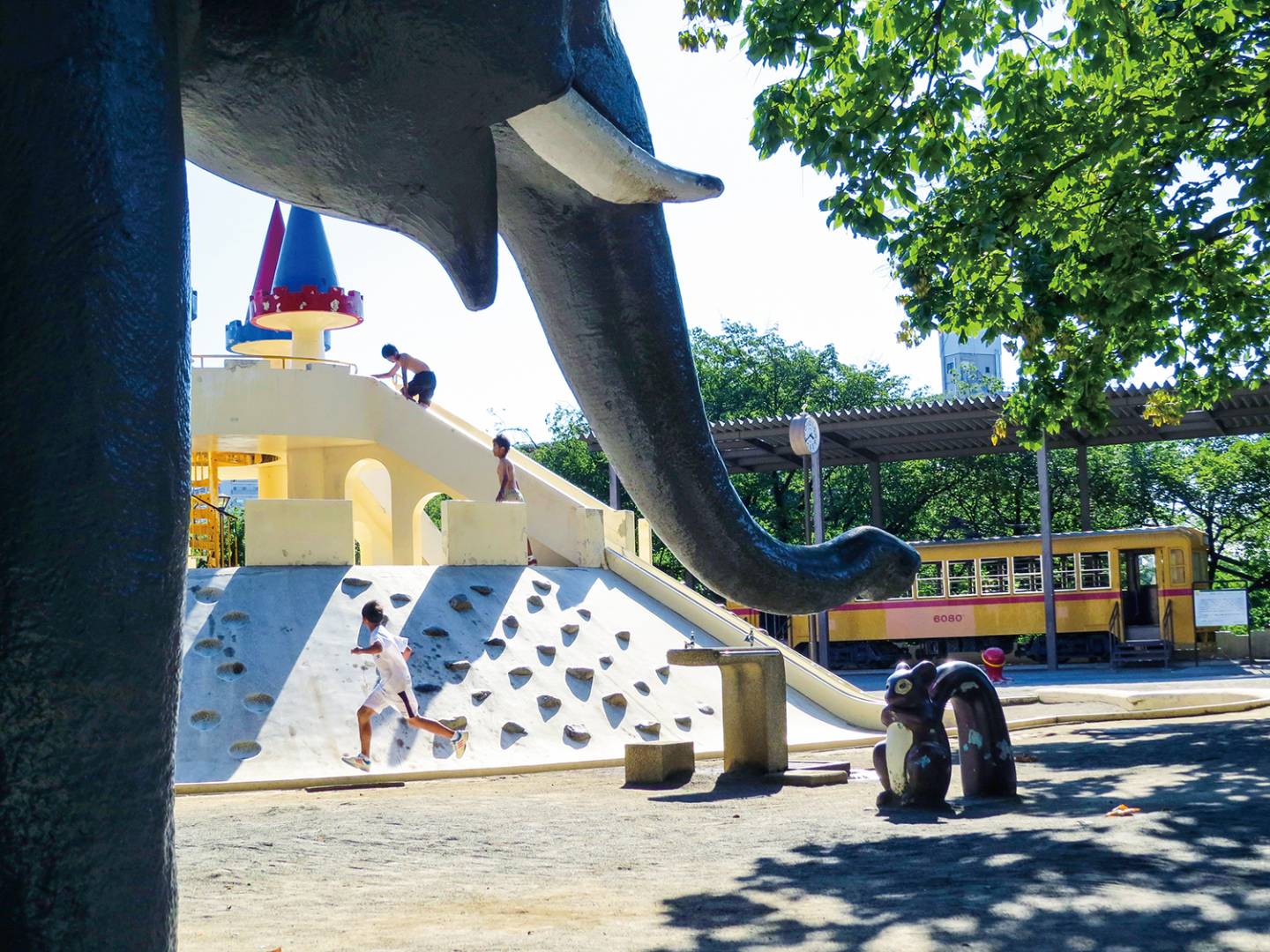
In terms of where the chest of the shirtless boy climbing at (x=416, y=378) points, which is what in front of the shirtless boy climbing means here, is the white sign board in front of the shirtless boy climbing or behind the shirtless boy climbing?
behind

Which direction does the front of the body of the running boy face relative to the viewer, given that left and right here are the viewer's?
facing to the left of the viewer

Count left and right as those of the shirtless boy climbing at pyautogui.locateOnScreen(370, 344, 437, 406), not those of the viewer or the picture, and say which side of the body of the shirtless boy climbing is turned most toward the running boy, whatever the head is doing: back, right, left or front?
left

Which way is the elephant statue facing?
to the viewer's right

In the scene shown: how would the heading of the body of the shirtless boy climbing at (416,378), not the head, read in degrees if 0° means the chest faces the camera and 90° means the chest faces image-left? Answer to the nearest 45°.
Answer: approximately 90°

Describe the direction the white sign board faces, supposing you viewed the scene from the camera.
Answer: facing the viewer

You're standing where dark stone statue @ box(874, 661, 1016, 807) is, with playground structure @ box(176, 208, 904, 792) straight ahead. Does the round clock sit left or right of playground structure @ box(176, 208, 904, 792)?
right
